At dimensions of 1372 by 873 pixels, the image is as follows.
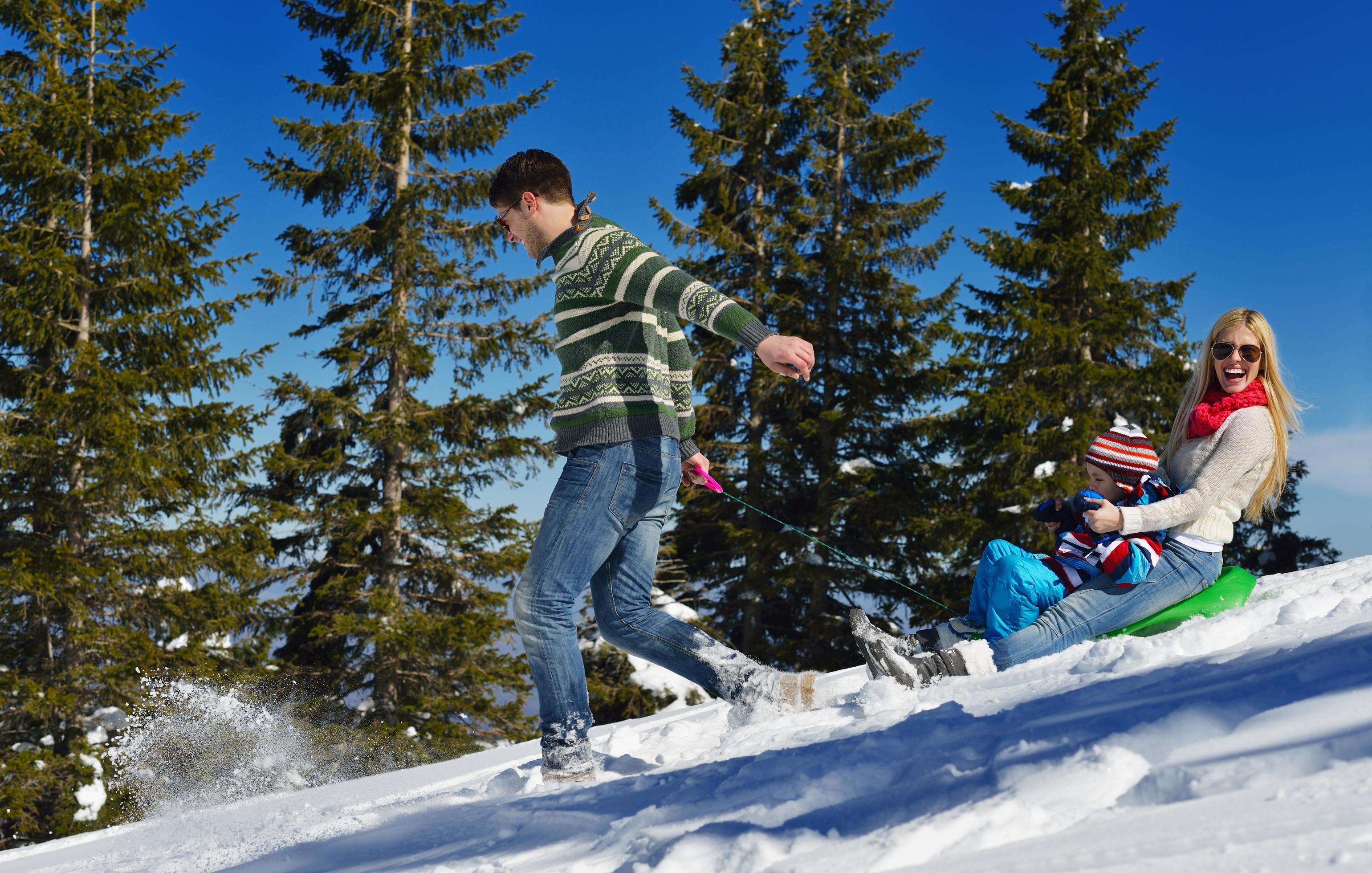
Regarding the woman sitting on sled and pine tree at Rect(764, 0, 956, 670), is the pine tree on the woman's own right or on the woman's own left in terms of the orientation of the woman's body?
on the woman's own right

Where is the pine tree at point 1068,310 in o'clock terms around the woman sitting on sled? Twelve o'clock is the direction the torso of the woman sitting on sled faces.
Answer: The pine tree is roughly at 3 o'clock from the woman sitting on sled.

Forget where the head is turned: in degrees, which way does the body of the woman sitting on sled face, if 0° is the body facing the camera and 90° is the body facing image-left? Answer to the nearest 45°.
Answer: approximately 90°

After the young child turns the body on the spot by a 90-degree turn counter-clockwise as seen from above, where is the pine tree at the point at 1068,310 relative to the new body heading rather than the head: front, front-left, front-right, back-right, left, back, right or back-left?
back

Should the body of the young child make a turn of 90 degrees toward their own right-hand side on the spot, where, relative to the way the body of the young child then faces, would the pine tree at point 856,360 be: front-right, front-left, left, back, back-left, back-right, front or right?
front

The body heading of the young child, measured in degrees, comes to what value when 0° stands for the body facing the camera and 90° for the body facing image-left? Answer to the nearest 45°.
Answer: approximately 90°

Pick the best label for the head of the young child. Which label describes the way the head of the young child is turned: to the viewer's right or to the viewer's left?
to the viewer's left

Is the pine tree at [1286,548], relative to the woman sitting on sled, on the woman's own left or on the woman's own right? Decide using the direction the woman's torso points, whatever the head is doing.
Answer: on the woman's own right
